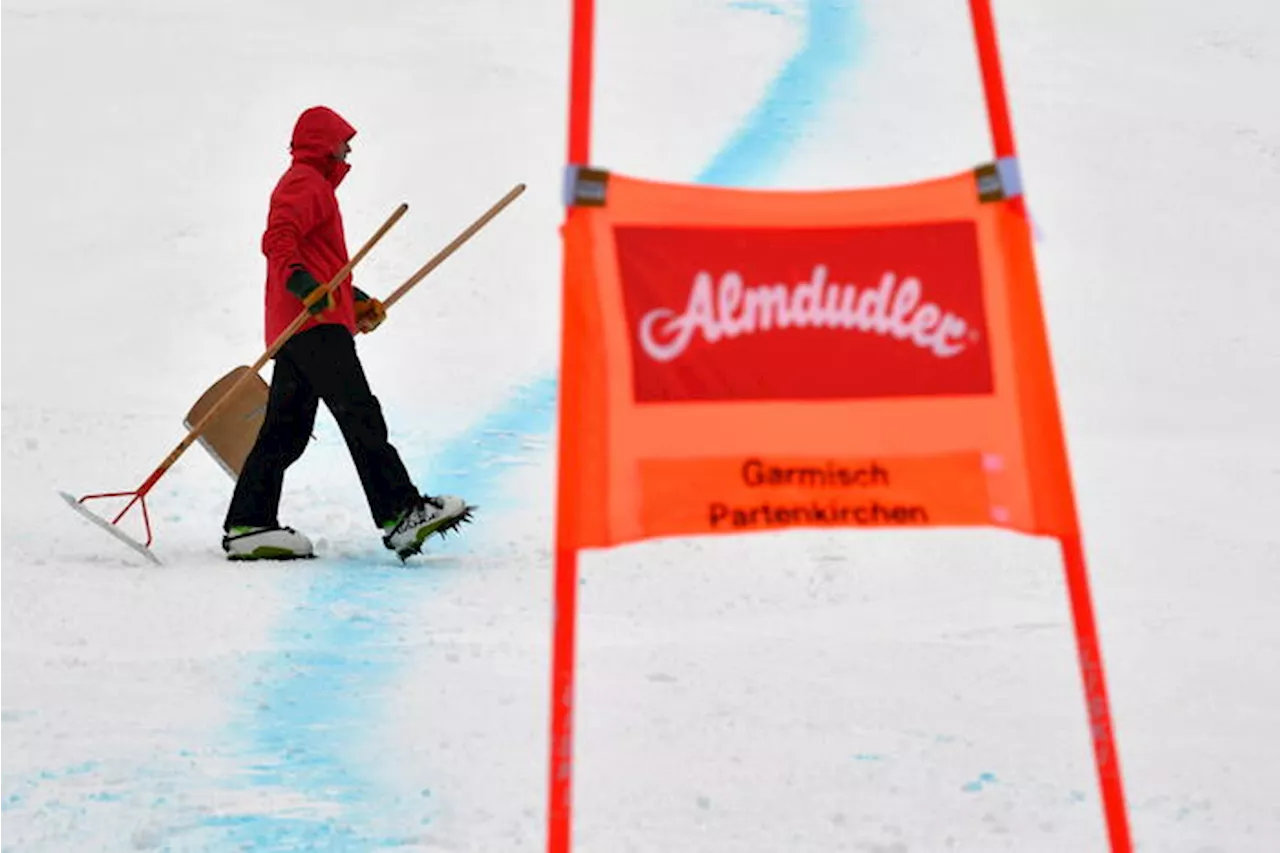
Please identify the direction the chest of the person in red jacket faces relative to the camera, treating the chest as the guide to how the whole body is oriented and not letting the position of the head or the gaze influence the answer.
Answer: to the viewer's right

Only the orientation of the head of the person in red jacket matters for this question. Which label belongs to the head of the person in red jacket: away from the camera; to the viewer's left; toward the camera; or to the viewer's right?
to the viewer's right
